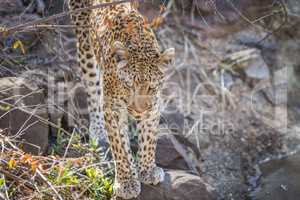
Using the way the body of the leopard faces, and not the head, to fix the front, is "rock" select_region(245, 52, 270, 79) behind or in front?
behind

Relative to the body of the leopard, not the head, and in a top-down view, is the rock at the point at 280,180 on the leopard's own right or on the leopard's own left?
on the leopard's own left

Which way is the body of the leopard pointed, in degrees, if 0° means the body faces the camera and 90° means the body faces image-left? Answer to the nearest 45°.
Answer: approximately 0°

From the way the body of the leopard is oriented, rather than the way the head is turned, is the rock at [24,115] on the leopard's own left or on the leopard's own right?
on the leopard's own right
